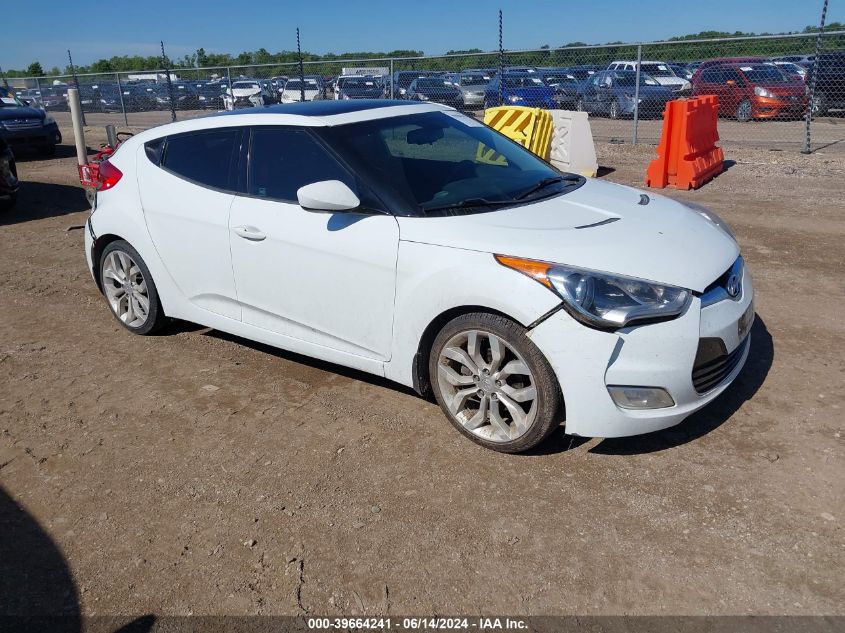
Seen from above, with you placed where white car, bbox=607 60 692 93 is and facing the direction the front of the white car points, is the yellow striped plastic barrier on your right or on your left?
on your right

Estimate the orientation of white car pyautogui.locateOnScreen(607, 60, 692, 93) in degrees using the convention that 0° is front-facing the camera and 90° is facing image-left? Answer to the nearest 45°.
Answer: approximately 315°

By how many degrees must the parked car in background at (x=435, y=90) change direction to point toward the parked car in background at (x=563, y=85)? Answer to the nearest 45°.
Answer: approximately 45° to its left

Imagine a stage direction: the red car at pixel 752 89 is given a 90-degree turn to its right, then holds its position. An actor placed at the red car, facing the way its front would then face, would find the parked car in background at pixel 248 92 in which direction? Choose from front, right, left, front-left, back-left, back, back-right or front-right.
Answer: front-right

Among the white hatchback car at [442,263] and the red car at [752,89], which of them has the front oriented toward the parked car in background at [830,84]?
the red car

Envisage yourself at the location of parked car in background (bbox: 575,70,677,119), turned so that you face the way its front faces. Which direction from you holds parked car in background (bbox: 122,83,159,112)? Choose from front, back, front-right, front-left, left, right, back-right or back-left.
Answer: back-right

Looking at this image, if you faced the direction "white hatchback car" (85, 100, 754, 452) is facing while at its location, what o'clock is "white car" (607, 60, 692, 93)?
The white car is roughly at 8 o'clock from the white hatchback car.

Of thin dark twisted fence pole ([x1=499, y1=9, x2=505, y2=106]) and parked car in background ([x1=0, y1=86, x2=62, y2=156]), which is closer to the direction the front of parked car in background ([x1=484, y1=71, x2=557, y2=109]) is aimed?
the thin dark twisted fence pole

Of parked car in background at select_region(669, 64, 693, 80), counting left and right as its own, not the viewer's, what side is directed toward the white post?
right

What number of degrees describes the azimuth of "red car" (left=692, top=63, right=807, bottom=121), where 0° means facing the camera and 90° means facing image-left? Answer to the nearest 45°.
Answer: approximately 315°

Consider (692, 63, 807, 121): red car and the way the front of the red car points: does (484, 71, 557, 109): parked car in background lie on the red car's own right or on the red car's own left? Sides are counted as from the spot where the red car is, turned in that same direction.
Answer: on the red car's own right

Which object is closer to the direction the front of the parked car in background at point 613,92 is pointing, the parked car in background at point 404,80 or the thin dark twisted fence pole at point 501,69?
the thin dark twisted fence pole
